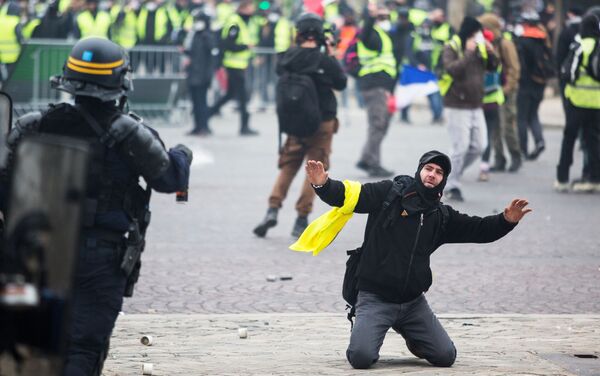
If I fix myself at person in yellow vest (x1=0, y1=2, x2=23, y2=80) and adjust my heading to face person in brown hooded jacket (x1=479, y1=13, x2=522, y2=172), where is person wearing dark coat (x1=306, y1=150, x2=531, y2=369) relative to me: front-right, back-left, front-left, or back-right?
front-right

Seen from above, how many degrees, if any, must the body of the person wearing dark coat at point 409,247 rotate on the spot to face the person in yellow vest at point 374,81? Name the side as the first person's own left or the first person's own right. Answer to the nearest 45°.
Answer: approximately 180°

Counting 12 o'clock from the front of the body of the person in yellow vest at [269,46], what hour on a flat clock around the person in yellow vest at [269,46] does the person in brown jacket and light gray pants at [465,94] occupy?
the person in brown jacket and light gray pants at [465,94] is roughly at 10 o'clock from the person in yellow vest at [269,46].

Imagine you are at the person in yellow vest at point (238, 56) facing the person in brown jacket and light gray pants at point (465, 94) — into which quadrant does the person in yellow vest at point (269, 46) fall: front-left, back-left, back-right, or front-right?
back-left

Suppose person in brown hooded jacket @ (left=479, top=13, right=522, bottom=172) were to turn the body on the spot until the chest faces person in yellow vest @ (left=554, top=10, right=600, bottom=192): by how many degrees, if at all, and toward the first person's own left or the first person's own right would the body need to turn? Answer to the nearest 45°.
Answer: approximately 135° to the first person's own left

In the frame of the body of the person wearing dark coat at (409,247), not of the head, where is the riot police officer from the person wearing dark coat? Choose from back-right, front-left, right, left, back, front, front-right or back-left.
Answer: front-right

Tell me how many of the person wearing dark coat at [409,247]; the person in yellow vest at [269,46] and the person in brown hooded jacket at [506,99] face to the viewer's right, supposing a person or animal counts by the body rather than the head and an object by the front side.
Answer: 0

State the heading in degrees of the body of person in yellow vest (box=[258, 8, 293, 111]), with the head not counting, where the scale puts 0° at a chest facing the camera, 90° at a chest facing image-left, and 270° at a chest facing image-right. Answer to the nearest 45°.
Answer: approximately 45°

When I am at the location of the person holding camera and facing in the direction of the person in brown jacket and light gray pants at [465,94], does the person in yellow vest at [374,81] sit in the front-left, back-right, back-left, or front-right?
front-left

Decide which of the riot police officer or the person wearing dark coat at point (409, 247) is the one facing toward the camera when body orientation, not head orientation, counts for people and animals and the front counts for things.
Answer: the person wearing dark coat

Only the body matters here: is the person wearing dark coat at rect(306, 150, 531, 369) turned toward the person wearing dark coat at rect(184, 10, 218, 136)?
no

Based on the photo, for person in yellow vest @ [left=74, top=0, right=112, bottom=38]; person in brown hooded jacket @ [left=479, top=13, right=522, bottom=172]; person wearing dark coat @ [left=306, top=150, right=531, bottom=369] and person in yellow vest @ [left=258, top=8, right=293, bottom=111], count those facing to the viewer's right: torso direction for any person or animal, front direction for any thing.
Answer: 0

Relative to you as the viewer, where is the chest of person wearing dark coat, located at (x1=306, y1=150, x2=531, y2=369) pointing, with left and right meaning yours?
facing the viewer
